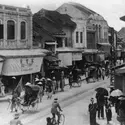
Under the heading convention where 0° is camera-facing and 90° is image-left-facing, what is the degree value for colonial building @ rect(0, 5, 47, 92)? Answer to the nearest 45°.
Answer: approximately 315°

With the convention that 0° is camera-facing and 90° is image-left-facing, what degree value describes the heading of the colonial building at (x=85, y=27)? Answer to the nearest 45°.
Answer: approximately 315°

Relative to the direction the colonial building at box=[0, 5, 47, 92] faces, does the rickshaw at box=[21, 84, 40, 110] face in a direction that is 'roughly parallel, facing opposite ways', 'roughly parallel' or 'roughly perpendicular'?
roughly perpendicular

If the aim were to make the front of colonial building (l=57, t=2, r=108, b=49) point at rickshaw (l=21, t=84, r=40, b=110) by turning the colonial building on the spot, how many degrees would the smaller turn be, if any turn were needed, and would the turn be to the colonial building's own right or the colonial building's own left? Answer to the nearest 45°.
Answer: approximately 45° to the colonial building's own right

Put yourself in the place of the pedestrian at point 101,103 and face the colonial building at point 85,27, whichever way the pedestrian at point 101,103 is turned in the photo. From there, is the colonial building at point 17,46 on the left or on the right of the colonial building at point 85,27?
left

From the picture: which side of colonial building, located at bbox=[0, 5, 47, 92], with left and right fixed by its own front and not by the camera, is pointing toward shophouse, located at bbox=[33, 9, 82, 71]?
left

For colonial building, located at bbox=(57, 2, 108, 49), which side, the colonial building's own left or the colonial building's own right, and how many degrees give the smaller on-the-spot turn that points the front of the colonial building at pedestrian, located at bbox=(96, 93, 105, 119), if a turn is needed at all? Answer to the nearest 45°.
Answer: approximately 45° to the colonial building's own right

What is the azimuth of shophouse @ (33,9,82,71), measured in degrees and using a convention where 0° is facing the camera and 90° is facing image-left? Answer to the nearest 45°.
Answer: approximately 315°

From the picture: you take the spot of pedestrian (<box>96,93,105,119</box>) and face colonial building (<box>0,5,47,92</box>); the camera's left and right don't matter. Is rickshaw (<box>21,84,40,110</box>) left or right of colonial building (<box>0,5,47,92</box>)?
left
